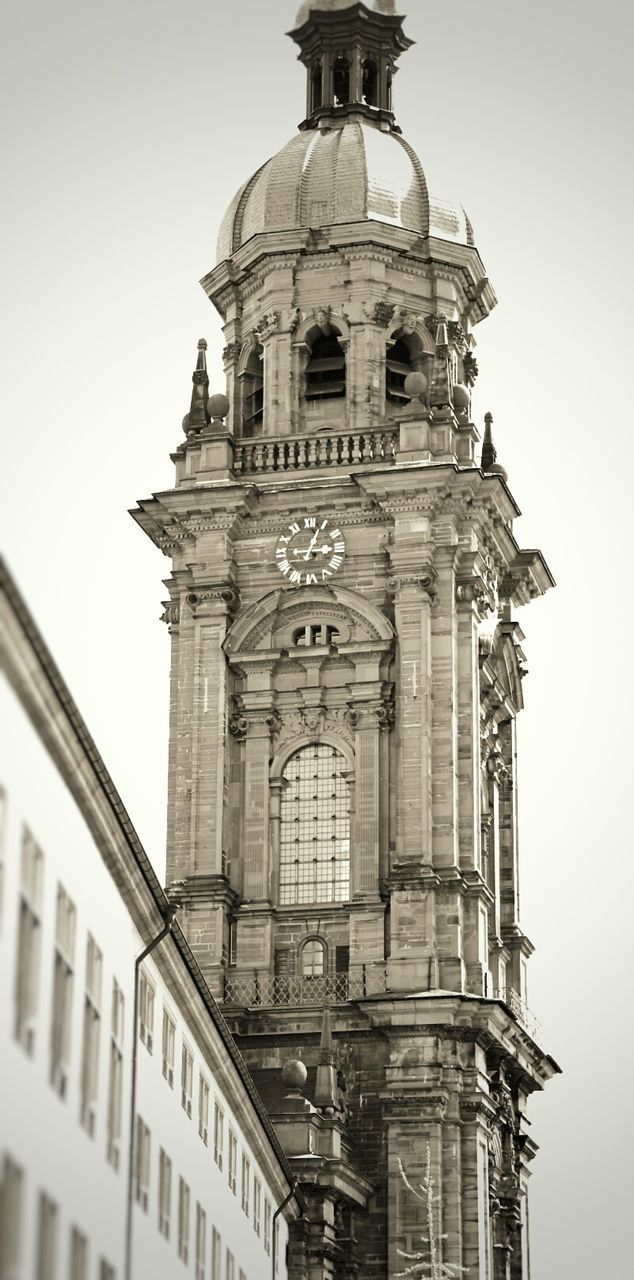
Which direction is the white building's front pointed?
to the viewer's right
